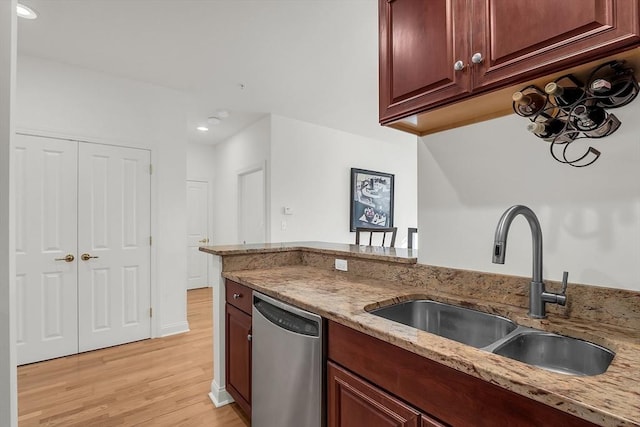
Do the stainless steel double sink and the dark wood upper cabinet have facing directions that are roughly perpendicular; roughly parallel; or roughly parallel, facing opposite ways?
roughly parallel

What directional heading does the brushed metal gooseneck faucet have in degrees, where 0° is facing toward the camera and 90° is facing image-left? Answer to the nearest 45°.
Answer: approximately 45°

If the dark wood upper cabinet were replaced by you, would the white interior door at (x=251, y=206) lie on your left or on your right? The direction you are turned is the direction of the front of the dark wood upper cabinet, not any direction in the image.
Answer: on your right

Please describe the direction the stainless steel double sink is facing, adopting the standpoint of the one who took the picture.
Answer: facing the viewer and to the left of the viewer

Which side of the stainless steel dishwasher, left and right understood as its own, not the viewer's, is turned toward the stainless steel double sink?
left

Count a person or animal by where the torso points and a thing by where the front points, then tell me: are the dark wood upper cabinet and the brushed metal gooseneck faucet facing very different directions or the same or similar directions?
same or similar directions

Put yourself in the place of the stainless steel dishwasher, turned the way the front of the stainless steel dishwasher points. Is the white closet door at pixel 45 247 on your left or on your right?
on your right

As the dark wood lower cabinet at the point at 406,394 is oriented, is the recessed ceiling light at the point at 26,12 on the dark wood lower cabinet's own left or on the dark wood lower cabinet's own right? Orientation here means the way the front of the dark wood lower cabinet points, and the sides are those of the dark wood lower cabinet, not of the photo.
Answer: on the dark wood lower cabinet's own right

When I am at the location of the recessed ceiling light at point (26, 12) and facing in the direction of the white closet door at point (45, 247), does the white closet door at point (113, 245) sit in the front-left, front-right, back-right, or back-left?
front-right

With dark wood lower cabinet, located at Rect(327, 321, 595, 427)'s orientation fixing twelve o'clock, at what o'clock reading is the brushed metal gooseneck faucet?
The brushed metal gooseneck faucet is roughly at 6 o'clock from the dark wood lower cabinet.

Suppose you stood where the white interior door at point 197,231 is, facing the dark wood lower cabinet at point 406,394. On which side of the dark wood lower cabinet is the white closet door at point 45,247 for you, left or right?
right
